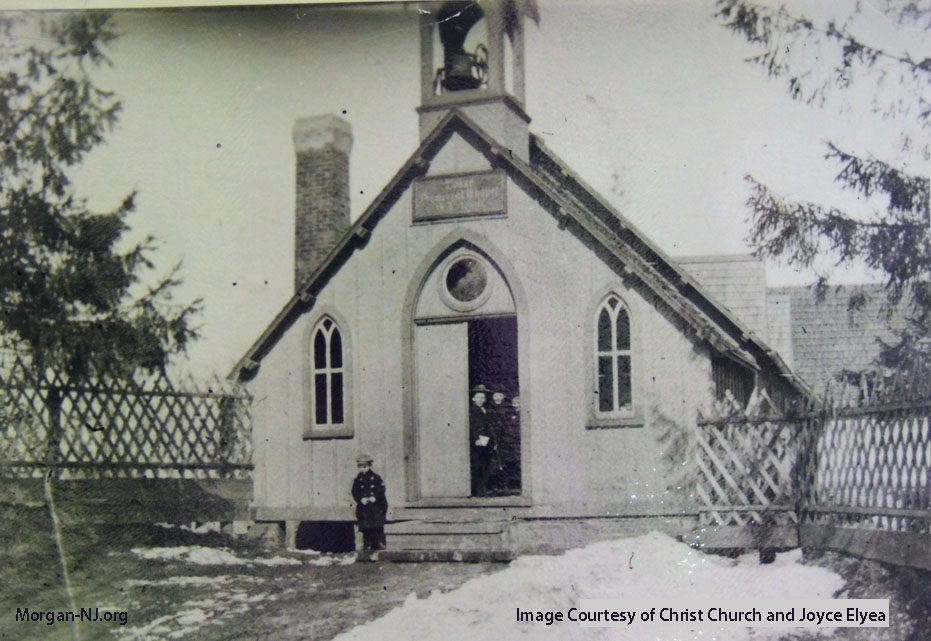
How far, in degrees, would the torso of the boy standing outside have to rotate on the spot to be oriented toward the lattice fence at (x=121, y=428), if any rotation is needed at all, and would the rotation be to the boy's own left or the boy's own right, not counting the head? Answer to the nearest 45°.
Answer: approximately 90° to the boy's own right

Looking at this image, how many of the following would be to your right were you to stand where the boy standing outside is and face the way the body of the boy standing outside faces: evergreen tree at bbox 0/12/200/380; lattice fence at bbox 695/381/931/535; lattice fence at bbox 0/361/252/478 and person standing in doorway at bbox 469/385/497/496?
2

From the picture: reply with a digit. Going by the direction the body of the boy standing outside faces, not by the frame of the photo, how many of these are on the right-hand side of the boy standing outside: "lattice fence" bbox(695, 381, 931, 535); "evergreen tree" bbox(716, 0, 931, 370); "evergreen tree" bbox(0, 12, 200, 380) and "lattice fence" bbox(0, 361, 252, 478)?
2

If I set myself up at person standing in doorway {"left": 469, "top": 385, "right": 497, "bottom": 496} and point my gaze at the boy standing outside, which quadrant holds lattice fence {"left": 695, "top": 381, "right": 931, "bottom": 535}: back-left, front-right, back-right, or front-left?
back-left

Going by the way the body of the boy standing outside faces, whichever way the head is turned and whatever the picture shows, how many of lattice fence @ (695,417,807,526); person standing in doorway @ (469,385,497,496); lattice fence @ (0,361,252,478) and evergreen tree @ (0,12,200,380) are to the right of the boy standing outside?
2

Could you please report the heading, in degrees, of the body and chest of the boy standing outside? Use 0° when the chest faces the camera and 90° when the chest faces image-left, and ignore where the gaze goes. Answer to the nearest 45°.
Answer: approximately 0°

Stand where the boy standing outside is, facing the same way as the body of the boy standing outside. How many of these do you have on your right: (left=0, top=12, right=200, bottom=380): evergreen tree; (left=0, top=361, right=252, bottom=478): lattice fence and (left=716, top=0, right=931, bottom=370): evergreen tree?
2

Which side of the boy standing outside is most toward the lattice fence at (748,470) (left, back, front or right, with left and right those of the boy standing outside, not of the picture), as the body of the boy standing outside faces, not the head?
left

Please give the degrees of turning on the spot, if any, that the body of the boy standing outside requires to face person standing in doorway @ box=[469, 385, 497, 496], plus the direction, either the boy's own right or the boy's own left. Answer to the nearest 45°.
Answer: approximately 90° to the boy's own left

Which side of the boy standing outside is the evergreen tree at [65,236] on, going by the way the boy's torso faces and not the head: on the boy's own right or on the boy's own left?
on the boy's own right
